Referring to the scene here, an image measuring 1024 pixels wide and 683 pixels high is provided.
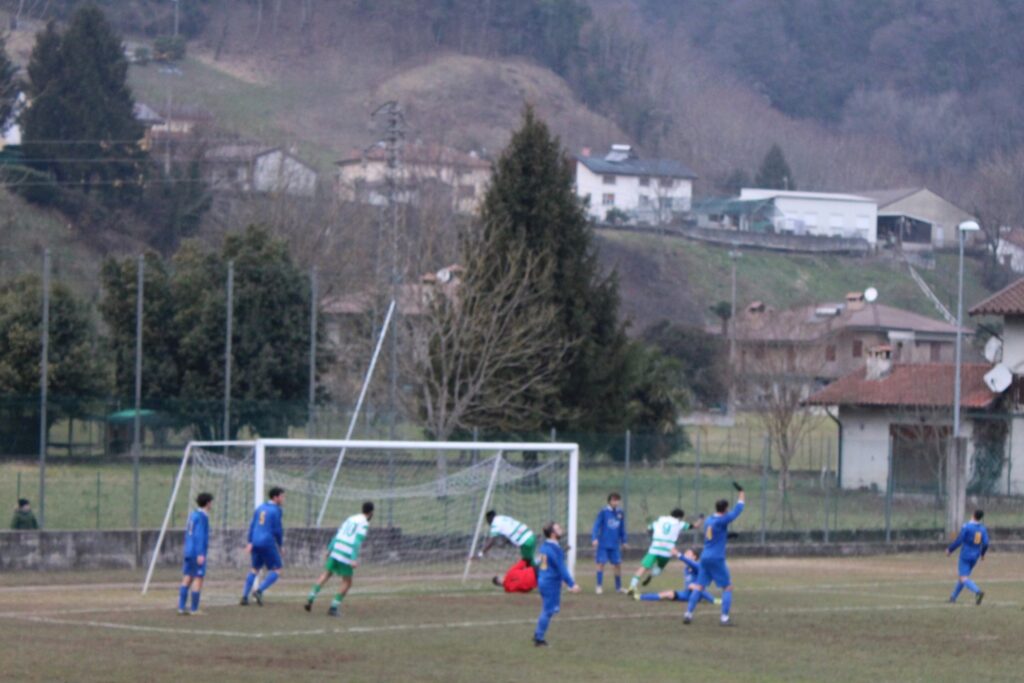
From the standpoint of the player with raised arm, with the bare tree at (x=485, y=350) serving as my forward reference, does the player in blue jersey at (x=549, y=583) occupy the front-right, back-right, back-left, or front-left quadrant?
back-left

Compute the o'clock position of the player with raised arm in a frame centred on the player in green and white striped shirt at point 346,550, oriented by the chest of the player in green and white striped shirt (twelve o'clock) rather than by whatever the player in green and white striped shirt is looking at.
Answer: The player with raised arm is roughly at 2 o'clock from the player in green and white striped shirt.

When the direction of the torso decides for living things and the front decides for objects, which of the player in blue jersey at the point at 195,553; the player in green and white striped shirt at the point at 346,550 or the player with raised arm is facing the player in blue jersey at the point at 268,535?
the player in blue jersey at the point at 195,553

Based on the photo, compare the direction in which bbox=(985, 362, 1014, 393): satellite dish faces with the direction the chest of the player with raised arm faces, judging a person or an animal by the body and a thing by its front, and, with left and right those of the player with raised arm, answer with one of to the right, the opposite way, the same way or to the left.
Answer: the opposite way

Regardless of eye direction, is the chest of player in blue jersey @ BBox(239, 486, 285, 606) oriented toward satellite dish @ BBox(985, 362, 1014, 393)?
yes

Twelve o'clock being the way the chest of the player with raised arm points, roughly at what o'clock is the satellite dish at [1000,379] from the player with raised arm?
The satellite dish is roughly at 11 o'clock from the player with raised arm.

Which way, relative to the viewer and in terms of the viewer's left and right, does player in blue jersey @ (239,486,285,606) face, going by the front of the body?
facing away from the viewer and to the right of the viewer

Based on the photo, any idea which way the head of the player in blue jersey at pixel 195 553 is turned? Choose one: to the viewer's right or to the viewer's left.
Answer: to the viewer's right

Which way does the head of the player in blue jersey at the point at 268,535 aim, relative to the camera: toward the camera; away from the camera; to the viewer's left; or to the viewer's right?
to the viewer's right

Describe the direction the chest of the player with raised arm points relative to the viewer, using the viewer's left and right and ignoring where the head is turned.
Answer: facing away from the viewer and to the right of the viewer
